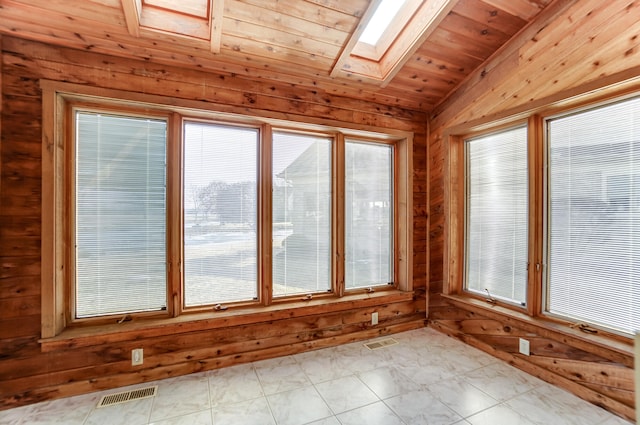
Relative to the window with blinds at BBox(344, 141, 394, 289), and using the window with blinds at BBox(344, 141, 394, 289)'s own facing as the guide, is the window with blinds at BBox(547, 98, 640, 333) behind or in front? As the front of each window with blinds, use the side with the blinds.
in front

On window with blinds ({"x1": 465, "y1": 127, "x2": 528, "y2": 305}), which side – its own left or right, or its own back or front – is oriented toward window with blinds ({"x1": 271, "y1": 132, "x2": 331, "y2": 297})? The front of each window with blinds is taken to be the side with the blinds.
front

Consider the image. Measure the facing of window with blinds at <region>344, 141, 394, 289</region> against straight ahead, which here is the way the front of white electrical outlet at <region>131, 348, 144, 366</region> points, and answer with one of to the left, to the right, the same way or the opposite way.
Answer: the same way

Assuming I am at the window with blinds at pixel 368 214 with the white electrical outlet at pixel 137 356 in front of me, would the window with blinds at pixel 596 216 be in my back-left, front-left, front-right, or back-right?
back-left

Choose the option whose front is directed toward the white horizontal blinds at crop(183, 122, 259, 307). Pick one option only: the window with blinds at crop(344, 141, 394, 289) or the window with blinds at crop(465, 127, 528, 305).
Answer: the window with blinds at crop(465, 127, 528, 305)

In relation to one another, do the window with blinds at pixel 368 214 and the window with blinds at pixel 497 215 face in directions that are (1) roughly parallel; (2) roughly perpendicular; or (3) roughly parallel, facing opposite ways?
roughly perpendicular

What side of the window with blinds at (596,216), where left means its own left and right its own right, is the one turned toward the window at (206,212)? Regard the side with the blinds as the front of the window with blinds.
front

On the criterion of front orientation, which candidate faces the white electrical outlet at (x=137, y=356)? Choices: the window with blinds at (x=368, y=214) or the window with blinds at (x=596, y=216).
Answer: the window with blinds at (x=596, y=216)

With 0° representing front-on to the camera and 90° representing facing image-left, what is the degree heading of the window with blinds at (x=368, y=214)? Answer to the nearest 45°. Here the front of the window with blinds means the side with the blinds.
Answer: approximately 315°

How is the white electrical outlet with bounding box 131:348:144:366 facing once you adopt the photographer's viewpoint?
facing the viewer

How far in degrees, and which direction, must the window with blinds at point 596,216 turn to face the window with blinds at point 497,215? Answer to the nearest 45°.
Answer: approximately 45° to its right

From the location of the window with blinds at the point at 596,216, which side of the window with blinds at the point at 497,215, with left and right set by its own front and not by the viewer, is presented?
left

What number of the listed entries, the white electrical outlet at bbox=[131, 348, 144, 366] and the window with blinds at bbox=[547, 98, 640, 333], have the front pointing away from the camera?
0

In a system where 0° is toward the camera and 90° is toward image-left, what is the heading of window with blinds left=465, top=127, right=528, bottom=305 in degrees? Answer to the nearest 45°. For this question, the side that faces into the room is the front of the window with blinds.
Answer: approximately 45°

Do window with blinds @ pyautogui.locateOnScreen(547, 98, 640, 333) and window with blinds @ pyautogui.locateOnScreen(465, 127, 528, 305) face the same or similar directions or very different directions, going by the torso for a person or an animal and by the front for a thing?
same or similar directions

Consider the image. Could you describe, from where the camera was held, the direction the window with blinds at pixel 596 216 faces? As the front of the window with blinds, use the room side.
facing the viewer and to the left of the viewer
